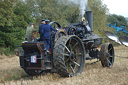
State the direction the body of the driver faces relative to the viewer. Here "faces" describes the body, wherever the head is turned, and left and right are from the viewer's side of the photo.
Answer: facing away from the viewer

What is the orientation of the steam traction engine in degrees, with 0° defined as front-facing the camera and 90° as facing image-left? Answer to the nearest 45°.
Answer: approximately 225°
